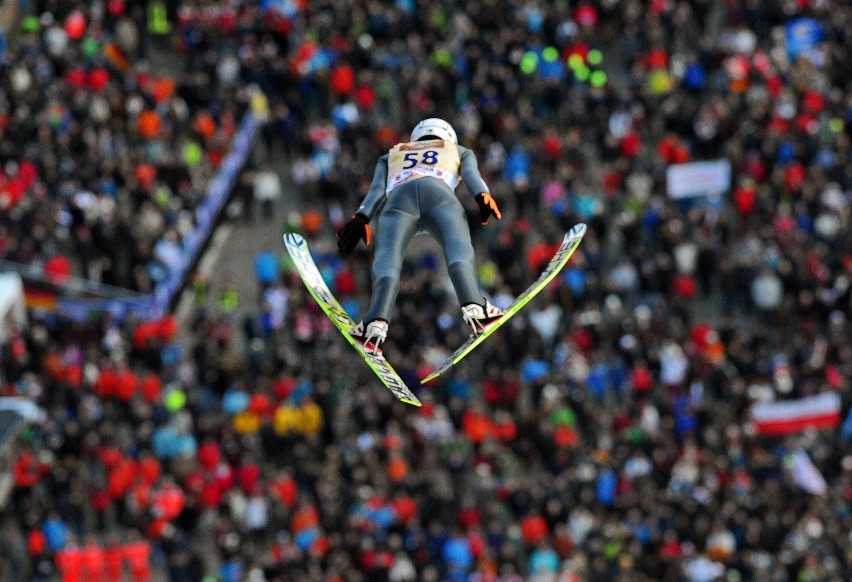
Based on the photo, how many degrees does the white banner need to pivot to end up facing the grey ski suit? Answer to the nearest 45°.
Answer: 0° — it already faces them

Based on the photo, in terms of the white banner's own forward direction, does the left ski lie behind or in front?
in front

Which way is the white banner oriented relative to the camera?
toward the camera

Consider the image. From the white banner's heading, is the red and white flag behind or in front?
in front

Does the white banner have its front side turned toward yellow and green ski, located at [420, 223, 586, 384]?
yes
